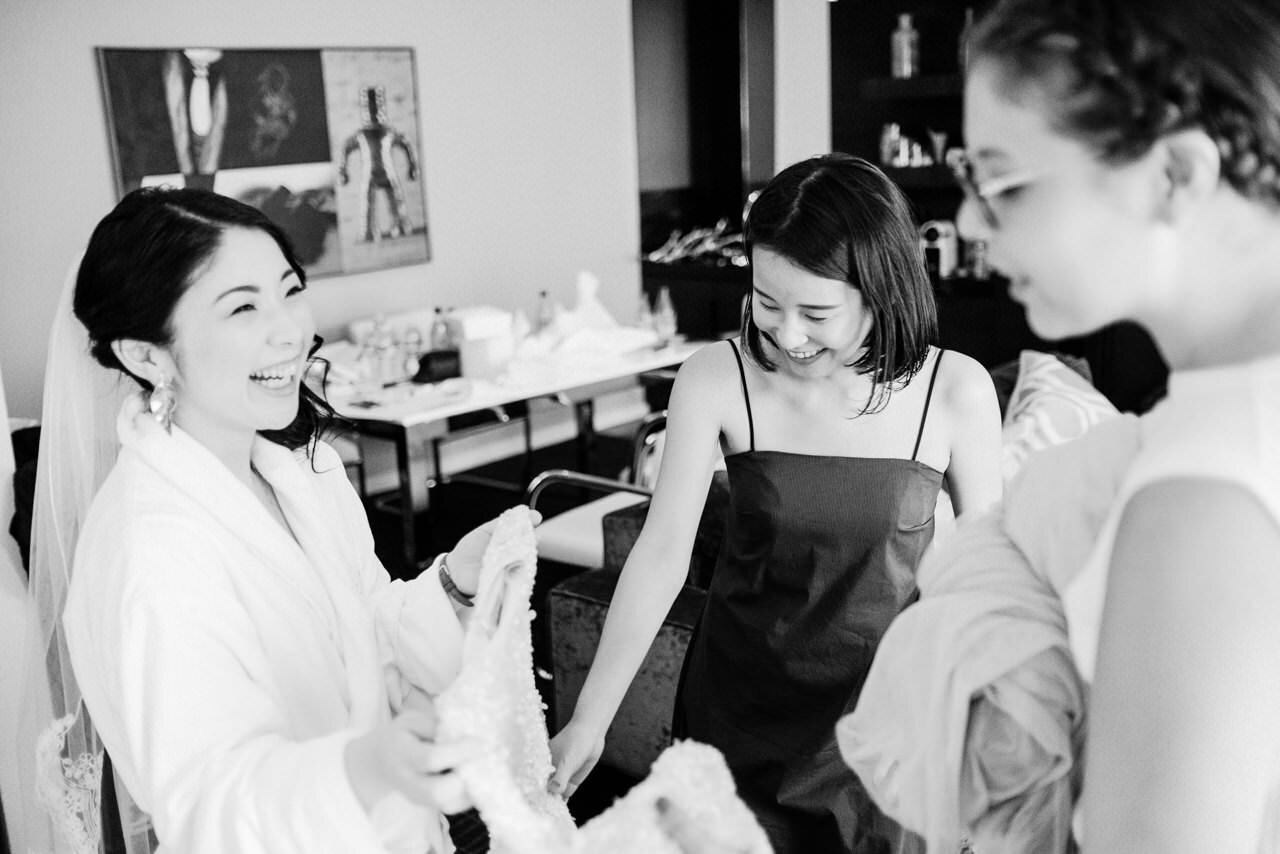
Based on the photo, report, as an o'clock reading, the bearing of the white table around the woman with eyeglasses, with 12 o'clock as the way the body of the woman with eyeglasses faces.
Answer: The white table is roughly at 2 o'clock from the woman with eyeglasses.

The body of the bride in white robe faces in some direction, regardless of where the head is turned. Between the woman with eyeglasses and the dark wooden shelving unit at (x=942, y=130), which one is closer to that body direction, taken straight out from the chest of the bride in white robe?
the woman with eyeglasses

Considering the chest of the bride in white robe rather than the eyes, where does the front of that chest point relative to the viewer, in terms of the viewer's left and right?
facing the viewer and to the right of the viewer

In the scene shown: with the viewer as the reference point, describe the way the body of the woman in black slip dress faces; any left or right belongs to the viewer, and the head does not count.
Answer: facing the viewer

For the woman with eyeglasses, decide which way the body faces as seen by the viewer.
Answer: to the viewer's left

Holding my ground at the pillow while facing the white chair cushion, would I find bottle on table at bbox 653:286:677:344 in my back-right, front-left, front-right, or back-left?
front-right

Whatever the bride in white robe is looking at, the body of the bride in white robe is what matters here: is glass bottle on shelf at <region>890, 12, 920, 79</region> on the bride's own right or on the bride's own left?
on the bride's own left

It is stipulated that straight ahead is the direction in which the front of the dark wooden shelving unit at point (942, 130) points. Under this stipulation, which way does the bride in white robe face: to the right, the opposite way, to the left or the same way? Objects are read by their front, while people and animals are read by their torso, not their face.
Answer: to the left

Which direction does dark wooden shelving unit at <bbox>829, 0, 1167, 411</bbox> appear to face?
toward the camera

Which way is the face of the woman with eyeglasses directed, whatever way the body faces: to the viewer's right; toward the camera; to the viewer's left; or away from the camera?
to the viewer's left

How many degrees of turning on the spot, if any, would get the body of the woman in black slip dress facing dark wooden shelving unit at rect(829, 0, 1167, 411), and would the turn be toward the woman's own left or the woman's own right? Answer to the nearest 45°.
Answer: approximately 180°

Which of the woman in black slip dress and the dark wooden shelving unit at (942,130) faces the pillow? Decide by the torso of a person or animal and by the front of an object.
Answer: the dark wooden shelving unit

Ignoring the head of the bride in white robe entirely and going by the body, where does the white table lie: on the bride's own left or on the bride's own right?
on the bride's own left

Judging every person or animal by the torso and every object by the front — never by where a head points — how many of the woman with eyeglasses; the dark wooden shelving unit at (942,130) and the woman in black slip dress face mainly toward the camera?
2

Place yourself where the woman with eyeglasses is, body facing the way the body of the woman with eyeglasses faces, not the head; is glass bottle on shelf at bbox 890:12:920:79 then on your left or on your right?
on your right
